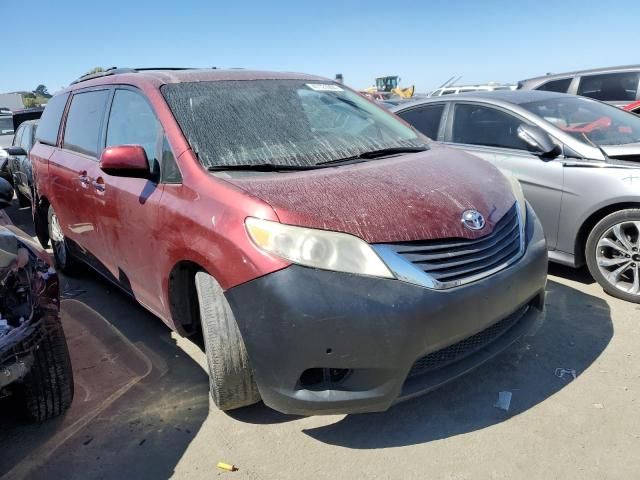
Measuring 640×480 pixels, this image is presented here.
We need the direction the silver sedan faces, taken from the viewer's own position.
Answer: facing the viewer and to the right of the viewer

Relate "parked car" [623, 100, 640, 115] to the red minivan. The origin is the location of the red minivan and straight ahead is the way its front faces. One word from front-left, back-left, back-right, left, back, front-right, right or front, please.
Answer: left

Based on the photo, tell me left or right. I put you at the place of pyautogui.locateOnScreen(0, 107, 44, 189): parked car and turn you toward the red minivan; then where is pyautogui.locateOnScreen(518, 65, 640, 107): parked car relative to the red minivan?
left

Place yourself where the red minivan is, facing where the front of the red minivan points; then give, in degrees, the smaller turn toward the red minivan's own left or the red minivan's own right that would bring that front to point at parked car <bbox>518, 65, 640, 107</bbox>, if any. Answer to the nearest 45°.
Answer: approximately 90° to the red minivan's own left

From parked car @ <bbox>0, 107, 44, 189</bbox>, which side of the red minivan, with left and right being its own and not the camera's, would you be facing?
back

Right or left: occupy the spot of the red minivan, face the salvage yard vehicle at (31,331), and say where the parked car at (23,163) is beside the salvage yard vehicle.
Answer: right

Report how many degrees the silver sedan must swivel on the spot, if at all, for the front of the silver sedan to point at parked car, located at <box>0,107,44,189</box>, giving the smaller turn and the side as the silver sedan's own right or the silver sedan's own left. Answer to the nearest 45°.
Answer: approximately 135° to the silver sedan's own right

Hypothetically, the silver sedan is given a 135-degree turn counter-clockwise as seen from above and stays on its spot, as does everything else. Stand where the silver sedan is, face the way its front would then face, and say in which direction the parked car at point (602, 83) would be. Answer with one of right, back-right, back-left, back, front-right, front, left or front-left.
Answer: front

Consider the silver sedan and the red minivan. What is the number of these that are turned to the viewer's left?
0
